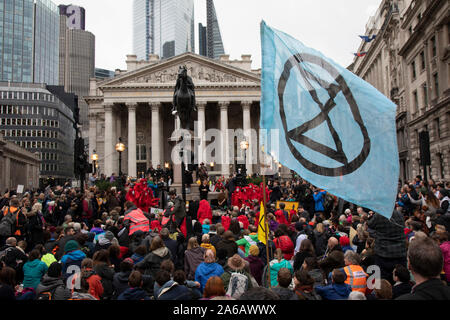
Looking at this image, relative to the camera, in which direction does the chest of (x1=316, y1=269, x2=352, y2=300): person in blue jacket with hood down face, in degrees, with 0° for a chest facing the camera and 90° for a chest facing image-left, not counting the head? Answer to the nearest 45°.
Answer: approximately 180°

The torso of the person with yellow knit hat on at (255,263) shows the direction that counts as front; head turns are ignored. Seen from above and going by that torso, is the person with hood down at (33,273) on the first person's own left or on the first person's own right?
on the first person's own left

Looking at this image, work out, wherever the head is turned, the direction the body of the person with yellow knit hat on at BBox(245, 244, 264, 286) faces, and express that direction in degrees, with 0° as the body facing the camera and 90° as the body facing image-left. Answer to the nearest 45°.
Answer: approximately 180°

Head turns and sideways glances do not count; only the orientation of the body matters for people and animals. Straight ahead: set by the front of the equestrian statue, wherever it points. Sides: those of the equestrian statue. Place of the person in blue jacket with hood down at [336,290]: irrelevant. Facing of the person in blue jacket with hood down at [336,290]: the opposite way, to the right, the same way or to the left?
the opposite way

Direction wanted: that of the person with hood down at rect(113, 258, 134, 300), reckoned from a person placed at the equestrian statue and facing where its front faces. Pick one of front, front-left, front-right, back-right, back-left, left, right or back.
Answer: front

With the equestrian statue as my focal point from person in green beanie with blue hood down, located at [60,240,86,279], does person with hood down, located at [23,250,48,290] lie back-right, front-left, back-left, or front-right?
back-left

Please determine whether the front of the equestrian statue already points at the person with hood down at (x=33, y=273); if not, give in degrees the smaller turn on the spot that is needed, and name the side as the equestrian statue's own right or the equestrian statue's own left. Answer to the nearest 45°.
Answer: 0° — it already faces them

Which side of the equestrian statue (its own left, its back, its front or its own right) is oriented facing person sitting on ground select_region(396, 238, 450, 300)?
front

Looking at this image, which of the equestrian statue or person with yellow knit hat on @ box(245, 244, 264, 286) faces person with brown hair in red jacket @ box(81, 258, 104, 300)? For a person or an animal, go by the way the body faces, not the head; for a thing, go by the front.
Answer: the equestrian statue

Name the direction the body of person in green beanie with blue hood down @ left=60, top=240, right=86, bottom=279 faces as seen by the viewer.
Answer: away from the camera

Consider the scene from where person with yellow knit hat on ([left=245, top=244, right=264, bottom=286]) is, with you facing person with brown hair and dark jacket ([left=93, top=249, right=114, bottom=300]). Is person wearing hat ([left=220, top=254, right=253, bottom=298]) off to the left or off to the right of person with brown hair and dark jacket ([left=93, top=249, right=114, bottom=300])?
left

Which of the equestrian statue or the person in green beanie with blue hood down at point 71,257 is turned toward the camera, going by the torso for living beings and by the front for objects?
the equestrian statue

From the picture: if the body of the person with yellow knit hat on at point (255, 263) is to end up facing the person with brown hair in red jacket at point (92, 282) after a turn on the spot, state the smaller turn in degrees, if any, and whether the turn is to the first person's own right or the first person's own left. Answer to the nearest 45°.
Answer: approximately 135° to the first person's own left

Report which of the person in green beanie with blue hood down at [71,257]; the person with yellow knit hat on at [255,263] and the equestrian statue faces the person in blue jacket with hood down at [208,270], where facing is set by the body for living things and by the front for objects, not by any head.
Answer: the equestrian statue

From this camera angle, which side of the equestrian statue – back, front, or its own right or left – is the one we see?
front
